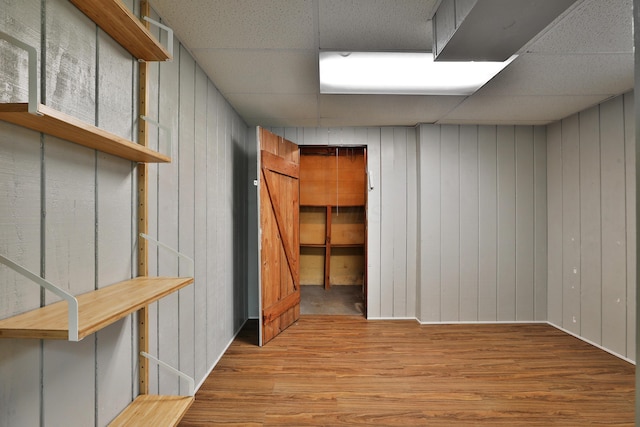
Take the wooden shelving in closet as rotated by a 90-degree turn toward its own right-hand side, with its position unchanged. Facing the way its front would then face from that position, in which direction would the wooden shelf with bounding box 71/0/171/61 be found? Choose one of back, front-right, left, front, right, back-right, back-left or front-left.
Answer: left

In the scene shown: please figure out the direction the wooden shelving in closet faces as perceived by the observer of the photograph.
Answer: facing the viewer

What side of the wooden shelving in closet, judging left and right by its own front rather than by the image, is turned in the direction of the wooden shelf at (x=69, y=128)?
front

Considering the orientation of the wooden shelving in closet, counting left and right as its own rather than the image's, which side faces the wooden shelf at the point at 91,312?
front

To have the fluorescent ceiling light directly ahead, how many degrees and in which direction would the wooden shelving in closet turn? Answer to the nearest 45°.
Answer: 0° — it already faces it

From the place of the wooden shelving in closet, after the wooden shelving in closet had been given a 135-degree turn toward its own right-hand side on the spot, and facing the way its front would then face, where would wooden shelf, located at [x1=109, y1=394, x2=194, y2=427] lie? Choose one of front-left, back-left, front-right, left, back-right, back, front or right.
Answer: back-left
